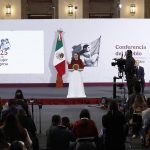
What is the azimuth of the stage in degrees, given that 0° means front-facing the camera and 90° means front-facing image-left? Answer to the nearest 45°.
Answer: approximately 0°

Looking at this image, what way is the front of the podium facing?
toward the camera

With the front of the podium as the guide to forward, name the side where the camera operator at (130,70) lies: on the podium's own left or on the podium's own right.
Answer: on the podium's own left

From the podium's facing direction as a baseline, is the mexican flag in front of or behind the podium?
behind

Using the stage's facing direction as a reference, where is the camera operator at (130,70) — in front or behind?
in front
